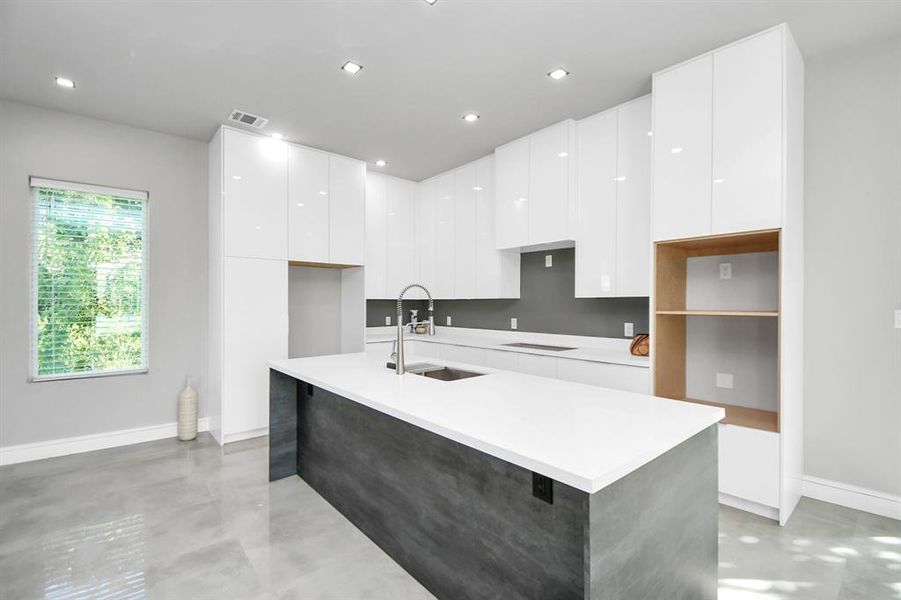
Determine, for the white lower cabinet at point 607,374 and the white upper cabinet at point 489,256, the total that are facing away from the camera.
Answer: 0

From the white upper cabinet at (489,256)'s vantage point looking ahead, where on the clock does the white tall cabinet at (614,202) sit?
The white tall cabinet is roughly at 9 o'clock from the white upper cabinet.

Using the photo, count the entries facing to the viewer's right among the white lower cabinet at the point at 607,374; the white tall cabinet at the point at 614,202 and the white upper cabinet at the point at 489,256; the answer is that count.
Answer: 0

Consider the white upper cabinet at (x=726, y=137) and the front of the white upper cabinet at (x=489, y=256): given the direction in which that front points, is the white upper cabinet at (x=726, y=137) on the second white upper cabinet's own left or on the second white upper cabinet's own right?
on the second white upper cabinet's own left

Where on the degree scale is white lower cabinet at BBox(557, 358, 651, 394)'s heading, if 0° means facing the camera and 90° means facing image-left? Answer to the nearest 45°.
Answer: approximately 45°

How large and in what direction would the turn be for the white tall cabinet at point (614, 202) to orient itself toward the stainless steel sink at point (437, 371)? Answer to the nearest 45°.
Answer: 0° — it already faces it

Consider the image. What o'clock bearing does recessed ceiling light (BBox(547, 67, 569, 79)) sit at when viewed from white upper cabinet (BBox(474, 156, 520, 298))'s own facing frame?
The recessed ceiling light is roughly at 10 o'clock from the white upper cabinet.

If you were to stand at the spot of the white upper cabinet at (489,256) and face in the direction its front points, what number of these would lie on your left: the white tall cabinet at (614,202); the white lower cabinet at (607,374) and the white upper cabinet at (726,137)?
3
